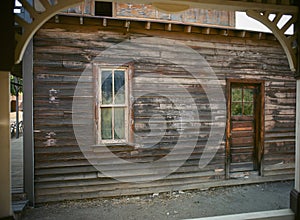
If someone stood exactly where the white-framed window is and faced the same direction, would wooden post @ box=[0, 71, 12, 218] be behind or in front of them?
in front

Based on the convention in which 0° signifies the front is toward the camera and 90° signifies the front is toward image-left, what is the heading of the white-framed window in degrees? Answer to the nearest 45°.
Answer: approximately 0°

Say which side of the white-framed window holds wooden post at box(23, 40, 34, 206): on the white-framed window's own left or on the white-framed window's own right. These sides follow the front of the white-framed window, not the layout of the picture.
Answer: on the white-framed window's own right

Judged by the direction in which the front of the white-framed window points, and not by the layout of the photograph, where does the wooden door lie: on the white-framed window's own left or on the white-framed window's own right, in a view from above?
on the white-framed window's own left
